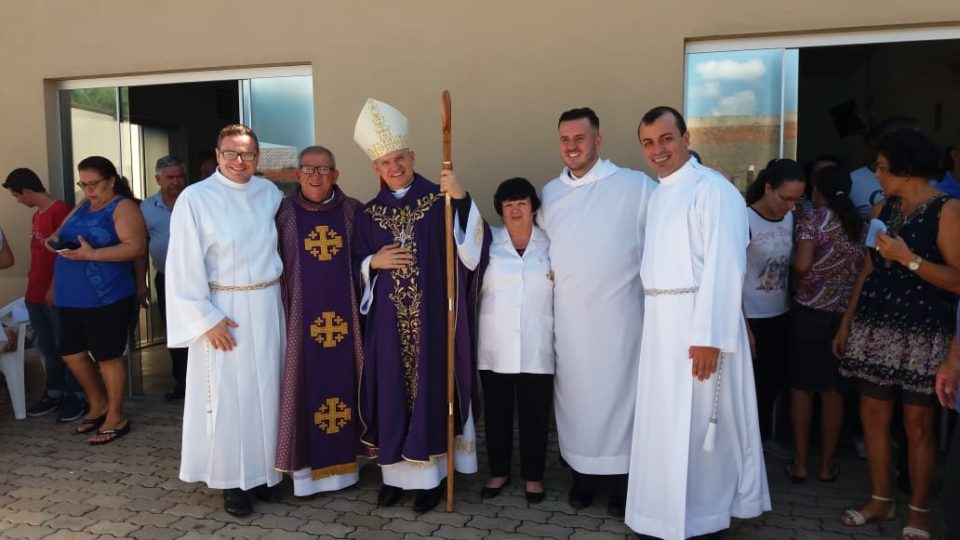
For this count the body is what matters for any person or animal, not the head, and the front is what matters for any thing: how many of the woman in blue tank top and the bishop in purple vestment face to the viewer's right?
0

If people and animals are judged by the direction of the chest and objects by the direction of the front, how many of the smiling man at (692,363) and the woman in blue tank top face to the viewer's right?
0

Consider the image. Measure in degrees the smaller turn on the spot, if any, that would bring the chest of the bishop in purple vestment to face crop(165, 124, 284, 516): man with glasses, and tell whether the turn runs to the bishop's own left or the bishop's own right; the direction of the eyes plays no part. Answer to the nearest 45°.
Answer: approximately 90° to the bishop's own right

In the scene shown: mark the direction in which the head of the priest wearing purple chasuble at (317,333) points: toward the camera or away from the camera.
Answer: toward the camera

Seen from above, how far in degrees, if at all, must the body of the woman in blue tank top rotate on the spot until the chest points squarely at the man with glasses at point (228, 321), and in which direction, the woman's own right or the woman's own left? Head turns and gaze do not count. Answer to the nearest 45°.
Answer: approximately 45° to the woman's own left

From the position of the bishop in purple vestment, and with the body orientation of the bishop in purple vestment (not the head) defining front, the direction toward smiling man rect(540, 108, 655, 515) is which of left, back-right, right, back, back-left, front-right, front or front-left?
left

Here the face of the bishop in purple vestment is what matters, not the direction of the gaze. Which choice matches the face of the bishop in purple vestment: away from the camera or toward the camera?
toward the camera

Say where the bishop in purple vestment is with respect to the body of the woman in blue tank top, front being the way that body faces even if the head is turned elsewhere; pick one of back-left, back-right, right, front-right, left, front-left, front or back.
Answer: left

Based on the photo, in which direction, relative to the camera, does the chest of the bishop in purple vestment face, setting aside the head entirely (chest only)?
toward the camera

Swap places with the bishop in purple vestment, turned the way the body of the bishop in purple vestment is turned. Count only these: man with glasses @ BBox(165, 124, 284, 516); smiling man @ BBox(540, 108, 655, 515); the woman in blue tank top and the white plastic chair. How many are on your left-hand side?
1

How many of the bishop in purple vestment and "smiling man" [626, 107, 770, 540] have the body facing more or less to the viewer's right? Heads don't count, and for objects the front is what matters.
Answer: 0

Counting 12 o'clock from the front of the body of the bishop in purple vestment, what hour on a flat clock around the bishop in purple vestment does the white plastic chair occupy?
The white plastic chair is roughly at 4 o'clock from the bishop in purple vestment.

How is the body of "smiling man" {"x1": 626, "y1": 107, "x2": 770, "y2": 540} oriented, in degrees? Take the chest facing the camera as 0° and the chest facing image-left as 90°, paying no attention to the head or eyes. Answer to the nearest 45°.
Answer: approximately 45°

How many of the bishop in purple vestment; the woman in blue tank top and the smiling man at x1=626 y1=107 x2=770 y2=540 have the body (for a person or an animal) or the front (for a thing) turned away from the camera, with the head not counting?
0

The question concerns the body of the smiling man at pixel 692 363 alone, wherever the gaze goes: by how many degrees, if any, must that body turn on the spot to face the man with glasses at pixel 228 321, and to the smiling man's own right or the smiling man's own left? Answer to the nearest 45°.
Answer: approximately 45° to the smiling man's own right
